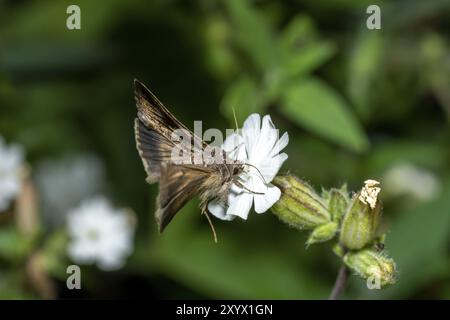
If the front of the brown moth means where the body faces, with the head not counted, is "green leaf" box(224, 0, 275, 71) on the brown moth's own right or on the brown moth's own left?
on the brown moth's own left

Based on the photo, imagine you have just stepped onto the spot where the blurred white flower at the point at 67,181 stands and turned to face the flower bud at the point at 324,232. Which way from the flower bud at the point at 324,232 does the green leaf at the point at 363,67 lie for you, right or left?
left

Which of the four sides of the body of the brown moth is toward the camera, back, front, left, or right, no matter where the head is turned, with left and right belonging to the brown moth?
right

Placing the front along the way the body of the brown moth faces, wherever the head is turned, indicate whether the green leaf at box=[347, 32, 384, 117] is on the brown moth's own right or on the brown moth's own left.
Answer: on the brown moth's own left

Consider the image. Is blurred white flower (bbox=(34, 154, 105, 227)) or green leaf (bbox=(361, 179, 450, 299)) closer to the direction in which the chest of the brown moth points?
the green leaf
